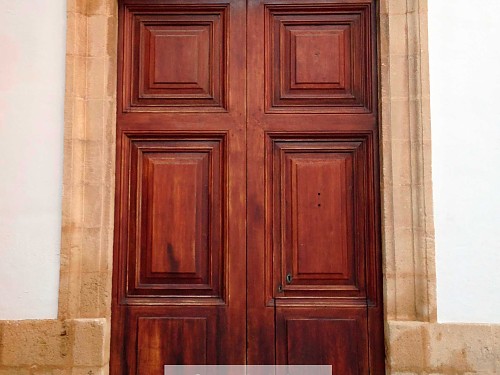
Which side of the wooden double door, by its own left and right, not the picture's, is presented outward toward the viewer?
front
